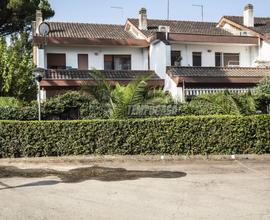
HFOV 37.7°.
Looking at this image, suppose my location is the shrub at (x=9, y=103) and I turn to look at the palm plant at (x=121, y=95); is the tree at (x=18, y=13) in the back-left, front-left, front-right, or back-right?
back-left

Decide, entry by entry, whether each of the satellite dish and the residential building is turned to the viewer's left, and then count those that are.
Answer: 0

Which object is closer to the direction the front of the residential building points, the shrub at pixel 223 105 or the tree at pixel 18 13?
the shrub

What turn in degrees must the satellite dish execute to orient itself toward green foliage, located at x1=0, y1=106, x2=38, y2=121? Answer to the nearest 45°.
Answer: approximately 45° to its right

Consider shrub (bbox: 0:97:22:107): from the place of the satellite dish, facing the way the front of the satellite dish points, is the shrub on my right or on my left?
on my right

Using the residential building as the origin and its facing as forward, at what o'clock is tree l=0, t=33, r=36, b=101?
The tree is roughly at 2 o'clock from the residential building.

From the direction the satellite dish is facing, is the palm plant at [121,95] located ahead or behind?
ahead

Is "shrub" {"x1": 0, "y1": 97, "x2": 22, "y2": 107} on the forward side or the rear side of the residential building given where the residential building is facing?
on the forward side

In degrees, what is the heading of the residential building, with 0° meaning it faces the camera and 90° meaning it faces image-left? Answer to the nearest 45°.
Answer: approximately 0°

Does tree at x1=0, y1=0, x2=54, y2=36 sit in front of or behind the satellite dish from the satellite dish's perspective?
behind

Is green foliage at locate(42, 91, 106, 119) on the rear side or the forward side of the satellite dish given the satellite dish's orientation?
on the forward side

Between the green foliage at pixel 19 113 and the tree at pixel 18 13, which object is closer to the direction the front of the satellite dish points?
the green foliage
